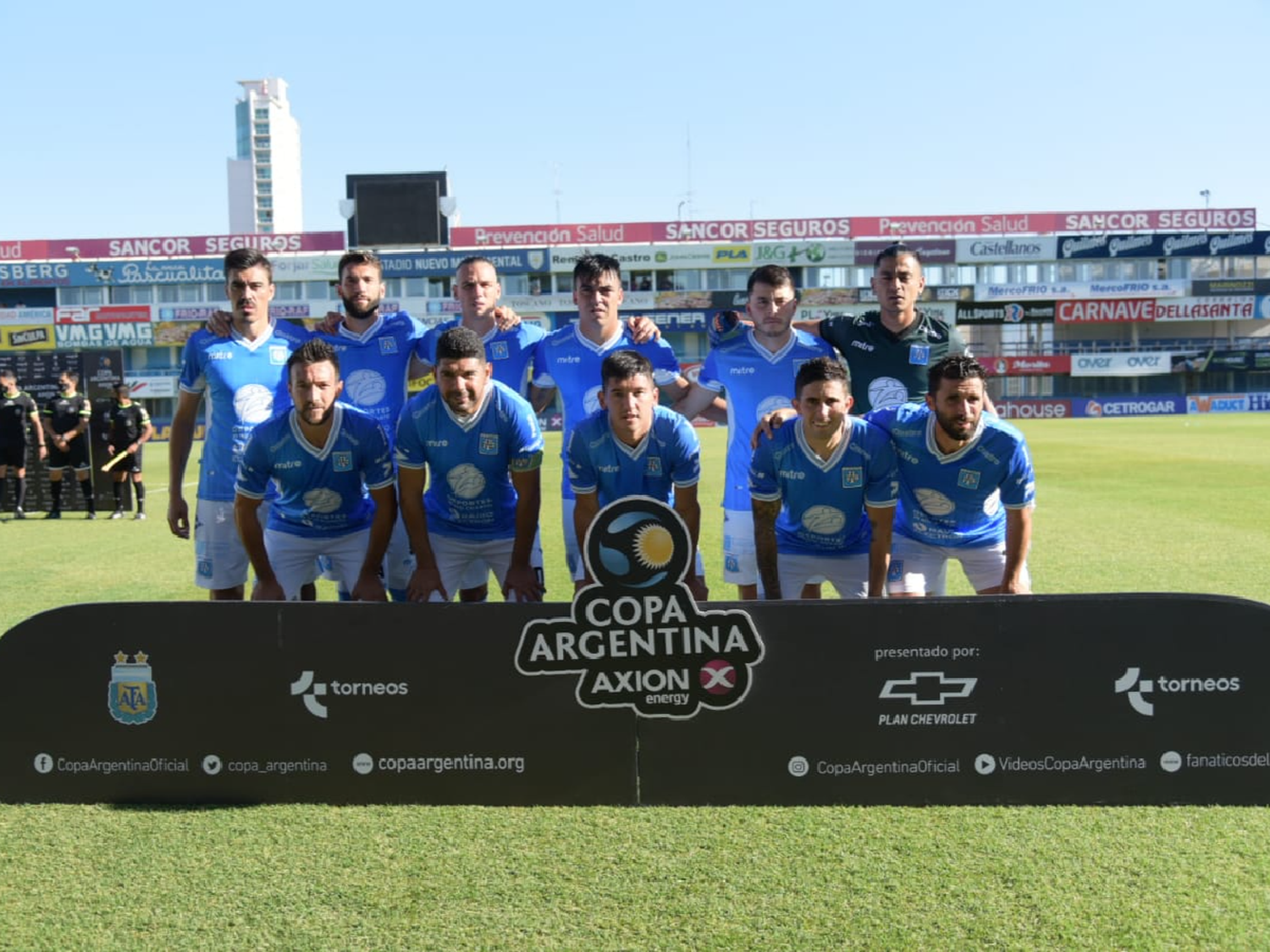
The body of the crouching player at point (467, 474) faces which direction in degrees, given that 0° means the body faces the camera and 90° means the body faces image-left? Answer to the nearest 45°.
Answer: approximately 0°

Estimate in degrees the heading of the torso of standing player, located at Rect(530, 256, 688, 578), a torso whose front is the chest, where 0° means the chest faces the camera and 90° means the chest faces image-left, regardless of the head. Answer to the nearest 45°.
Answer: approximately 0°

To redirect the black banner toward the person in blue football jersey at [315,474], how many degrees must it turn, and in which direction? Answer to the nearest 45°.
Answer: approximately 135° to its right

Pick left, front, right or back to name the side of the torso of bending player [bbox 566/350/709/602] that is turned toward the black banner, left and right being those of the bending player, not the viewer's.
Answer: front

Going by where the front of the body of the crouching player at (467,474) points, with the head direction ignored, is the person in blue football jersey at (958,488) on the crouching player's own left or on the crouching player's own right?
on the crouching player's own left

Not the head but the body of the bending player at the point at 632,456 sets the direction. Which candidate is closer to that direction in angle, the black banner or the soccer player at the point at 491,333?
the black banner

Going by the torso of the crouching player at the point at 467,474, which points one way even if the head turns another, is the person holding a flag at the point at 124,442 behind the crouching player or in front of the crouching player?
behind

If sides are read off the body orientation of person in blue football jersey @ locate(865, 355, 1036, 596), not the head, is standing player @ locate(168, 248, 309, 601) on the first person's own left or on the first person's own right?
on the first person's own right
